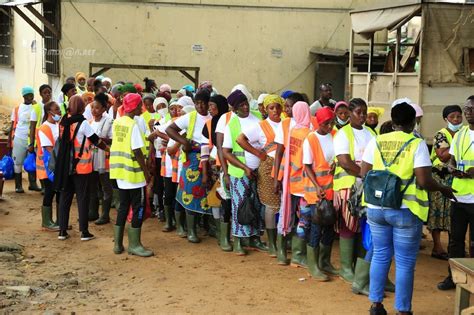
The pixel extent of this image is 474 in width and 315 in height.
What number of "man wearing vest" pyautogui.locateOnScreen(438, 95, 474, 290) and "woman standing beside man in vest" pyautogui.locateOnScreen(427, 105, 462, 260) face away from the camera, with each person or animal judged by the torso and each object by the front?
0

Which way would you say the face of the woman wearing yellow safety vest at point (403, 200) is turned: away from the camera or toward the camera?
away from the camera

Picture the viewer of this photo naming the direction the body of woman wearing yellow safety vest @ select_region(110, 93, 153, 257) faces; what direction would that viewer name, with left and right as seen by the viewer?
facing away from the viewer and to the right of the viewer

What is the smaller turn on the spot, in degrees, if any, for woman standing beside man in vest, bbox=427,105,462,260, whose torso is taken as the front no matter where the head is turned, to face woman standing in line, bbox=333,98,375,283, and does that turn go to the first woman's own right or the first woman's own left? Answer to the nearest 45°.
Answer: approximately 90° to the first woman's own right

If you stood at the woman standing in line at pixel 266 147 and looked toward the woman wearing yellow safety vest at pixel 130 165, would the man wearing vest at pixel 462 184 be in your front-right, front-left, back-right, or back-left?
back-left
